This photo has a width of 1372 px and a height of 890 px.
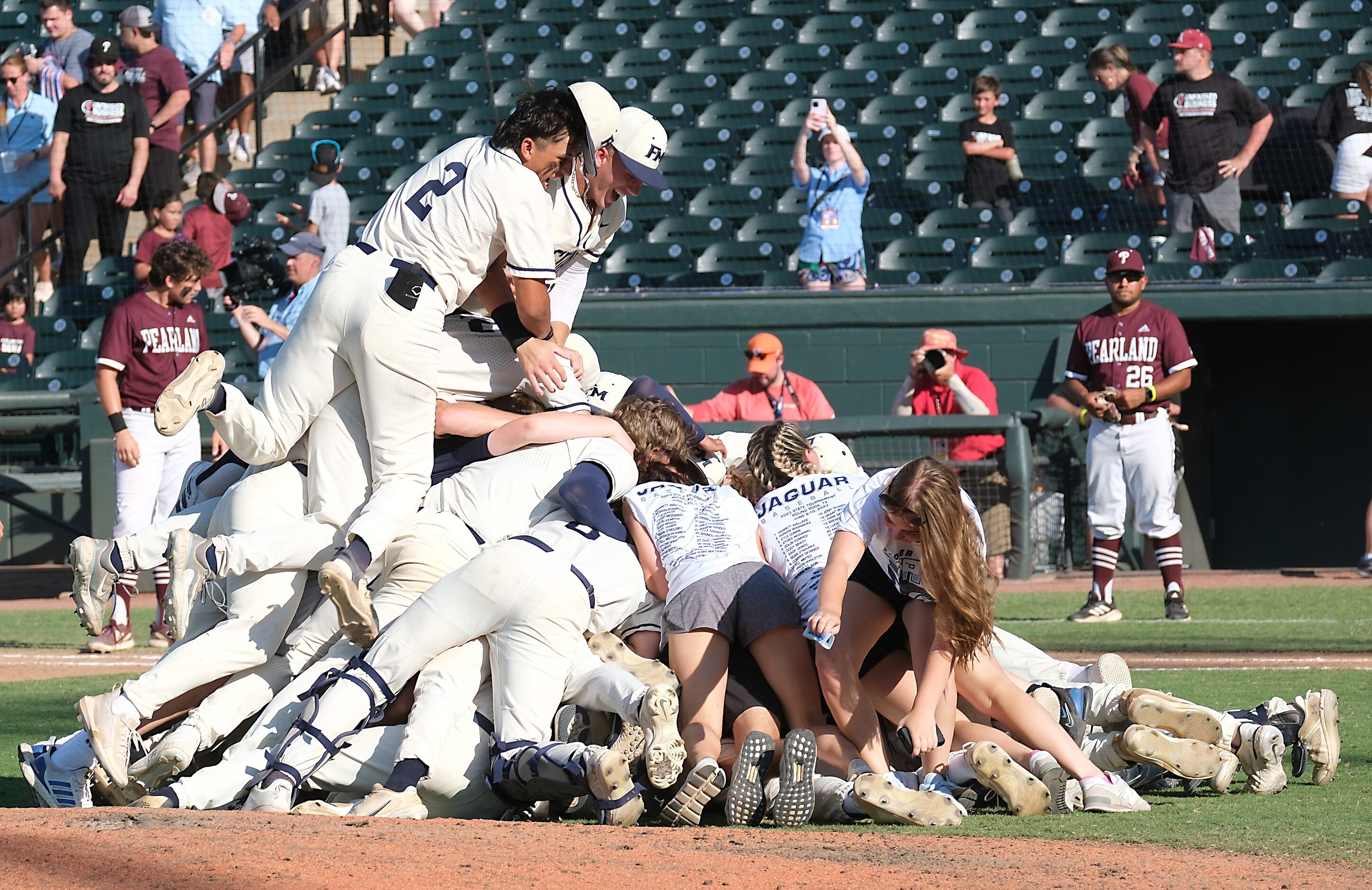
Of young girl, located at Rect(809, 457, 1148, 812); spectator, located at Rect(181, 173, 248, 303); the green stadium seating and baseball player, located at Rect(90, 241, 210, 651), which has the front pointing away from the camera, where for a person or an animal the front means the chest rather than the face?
the spectator

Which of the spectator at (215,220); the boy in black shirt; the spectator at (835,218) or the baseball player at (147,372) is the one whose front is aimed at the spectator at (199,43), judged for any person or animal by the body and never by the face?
the spectator at (215,220)

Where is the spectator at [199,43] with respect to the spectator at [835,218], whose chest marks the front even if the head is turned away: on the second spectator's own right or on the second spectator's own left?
on the second spectator's own right

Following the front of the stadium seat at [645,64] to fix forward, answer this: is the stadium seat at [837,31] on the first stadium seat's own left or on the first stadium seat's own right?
on the first stadium seat's own left

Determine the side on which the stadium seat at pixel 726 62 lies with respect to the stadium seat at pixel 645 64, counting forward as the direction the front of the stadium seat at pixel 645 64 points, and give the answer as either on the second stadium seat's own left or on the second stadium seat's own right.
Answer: on the second stadium seat's own left

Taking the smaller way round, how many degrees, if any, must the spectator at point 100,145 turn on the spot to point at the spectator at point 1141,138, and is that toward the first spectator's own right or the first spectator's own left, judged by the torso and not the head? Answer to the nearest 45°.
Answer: approximately 45° to the first spectator's own left

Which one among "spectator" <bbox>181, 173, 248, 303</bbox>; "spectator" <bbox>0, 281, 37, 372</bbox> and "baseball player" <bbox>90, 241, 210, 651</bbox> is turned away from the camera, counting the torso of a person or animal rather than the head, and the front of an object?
"spectator" <bbox>181, 173, 248, 303</bbox>

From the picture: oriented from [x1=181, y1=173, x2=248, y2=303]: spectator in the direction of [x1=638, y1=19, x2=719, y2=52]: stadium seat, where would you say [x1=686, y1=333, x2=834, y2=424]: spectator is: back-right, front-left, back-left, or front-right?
front-right

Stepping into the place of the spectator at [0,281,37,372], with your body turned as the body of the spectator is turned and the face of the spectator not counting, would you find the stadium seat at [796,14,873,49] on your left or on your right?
on your left

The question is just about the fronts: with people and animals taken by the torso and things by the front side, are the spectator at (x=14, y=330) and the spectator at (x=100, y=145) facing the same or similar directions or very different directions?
same or similar directions

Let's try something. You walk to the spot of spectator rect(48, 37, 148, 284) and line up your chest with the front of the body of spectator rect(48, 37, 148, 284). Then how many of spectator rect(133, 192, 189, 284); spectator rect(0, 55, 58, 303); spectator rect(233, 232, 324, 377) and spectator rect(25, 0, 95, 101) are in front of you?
2

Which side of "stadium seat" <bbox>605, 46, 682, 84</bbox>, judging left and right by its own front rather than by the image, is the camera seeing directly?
front

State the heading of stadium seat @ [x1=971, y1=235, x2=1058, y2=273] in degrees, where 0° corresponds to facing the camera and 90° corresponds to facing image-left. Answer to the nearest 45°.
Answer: approximately 0°

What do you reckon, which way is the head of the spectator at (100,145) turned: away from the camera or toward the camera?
toward the camera

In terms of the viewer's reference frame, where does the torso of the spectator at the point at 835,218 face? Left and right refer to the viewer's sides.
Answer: facing the viewer

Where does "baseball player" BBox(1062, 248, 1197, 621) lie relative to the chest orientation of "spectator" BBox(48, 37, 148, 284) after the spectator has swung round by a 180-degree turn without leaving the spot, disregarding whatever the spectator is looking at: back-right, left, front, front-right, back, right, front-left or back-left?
back-right

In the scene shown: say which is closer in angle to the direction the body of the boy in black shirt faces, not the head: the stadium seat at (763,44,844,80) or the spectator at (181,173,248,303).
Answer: the spectator

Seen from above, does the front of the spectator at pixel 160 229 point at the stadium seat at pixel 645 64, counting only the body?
no

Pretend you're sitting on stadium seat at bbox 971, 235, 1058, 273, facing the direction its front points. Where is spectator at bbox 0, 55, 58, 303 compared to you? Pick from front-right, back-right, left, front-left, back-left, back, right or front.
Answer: right

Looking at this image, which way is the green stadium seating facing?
toward the camera
